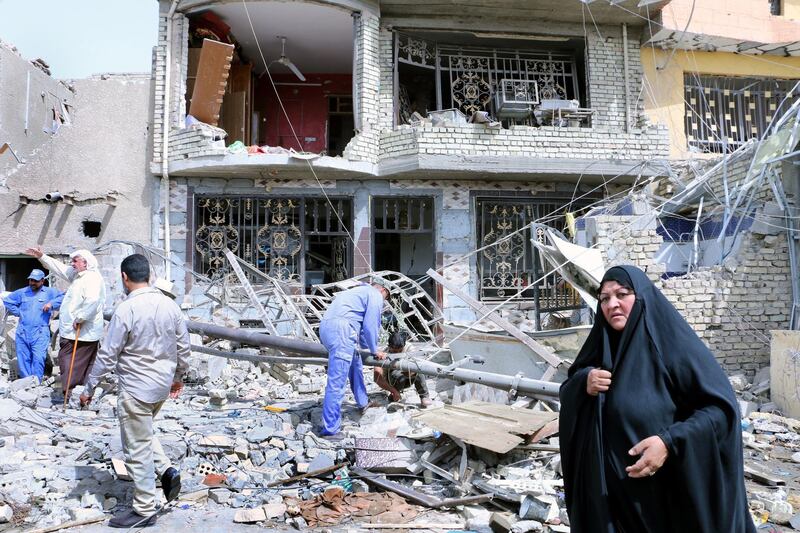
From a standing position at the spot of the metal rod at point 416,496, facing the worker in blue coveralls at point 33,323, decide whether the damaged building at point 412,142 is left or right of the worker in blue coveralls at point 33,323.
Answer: right

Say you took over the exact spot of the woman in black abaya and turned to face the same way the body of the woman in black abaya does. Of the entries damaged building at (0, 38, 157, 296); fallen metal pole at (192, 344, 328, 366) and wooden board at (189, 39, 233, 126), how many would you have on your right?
3

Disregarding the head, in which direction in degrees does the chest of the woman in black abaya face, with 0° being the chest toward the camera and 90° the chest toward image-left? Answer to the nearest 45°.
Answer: approximately 45°

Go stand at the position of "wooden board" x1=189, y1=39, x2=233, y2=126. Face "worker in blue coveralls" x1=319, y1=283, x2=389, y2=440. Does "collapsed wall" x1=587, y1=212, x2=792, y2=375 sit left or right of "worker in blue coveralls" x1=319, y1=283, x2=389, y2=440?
left

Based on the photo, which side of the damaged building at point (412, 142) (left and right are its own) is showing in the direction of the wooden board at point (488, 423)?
front

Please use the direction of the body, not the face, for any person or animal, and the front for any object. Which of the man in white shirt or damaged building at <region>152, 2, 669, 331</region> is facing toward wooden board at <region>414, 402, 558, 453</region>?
the damaged building

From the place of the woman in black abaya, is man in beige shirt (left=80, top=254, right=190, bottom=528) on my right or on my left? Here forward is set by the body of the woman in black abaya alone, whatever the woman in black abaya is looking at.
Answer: on my right

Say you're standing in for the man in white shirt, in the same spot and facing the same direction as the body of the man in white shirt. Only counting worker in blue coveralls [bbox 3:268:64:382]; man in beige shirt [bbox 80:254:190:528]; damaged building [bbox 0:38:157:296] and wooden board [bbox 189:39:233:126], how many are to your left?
1

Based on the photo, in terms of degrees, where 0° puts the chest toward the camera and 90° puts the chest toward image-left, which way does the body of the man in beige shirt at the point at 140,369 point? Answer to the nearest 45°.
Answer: approximately 135°

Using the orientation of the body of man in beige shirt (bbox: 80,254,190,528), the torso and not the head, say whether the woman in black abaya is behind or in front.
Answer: behind

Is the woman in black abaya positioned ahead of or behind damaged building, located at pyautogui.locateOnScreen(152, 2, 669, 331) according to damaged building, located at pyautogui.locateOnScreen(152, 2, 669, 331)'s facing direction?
ahead

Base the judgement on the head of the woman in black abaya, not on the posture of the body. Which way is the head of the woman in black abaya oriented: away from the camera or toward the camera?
toward the camera

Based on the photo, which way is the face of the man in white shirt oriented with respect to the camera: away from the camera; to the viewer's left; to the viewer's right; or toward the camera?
to the viewer's left

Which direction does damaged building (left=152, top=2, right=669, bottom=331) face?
toward the camera

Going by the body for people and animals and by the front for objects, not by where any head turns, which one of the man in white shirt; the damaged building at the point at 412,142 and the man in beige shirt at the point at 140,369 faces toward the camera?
the damaged building
